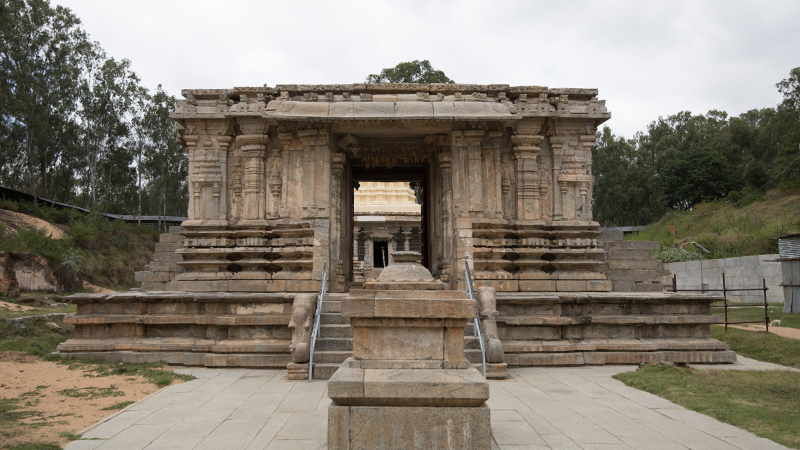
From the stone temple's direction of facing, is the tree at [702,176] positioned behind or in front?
behind

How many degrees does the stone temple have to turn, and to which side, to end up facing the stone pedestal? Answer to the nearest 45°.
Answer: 0° — it already faces it

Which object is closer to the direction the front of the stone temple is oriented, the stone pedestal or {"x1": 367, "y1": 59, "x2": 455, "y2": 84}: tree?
the stone pedestal

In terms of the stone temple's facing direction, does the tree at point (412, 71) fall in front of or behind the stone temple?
behind

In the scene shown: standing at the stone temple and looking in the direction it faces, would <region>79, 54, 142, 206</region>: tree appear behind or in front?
behind

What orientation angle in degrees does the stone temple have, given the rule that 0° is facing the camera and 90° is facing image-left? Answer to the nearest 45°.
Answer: approximately 0°

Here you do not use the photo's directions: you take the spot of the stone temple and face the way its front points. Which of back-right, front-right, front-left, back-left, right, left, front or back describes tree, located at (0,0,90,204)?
back-right

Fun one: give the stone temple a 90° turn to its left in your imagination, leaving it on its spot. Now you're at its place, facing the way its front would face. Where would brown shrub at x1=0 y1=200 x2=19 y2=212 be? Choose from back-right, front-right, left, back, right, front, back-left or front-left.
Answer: back-left
